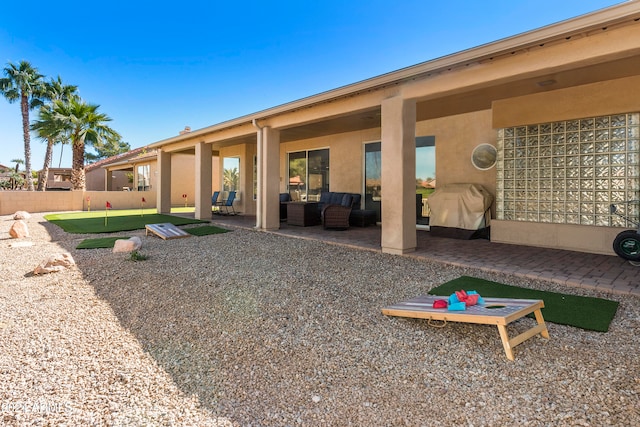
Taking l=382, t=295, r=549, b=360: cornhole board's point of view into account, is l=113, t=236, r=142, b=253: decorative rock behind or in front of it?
in front

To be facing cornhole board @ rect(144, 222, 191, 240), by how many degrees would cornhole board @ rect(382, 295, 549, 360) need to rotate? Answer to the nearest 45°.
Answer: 0° — it already faces it

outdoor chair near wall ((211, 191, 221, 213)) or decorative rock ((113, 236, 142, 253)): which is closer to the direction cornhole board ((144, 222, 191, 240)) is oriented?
the decorative rock

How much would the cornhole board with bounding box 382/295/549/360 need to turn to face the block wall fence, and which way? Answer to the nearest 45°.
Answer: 0° — it already faces it

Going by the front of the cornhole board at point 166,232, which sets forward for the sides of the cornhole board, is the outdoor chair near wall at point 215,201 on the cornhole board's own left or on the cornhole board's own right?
on the cornhole board's own left

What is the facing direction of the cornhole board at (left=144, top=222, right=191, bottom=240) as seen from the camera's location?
facing the viewer and to the right of the viewer

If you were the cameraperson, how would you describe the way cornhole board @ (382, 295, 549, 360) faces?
facing away from the viewer and to the left of the viewer

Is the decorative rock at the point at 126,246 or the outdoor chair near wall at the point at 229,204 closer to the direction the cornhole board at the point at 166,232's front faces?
the decorative rock

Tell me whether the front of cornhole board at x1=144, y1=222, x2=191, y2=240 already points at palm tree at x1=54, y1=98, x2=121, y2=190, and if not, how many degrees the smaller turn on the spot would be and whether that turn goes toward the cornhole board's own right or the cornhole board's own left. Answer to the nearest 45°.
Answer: approximately 135° to the cornhole board's own left
